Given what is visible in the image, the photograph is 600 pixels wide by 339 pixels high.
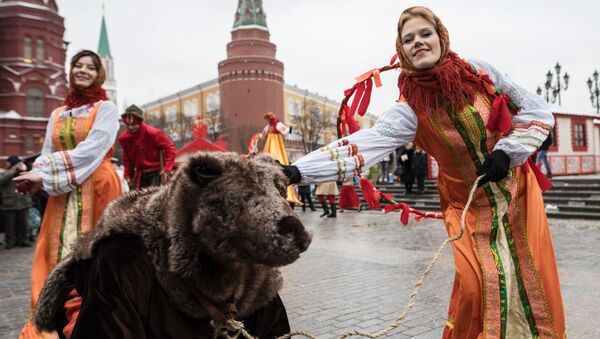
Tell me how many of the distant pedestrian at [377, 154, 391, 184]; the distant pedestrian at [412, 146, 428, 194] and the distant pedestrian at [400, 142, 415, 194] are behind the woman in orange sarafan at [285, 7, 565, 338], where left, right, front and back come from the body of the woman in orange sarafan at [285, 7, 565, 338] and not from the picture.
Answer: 3

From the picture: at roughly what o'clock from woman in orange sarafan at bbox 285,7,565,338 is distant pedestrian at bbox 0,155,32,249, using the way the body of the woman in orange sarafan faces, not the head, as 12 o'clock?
The distant pedestrian is roughly at 4 o'clock from the woman in orange sarafan.

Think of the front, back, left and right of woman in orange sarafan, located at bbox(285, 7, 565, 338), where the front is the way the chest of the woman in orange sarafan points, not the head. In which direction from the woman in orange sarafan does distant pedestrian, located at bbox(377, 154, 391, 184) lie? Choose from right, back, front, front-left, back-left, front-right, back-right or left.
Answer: back

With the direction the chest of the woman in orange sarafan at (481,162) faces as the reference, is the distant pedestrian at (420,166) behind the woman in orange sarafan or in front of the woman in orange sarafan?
behind

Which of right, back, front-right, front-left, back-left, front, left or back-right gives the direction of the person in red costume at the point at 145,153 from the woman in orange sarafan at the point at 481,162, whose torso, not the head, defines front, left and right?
back-right

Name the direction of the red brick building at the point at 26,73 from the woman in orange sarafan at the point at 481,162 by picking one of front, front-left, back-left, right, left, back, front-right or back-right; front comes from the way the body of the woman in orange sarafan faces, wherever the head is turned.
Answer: back-right

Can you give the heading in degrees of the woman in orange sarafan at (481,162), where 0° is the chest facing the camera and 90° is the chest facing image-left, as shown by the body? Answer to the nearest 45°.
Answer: approximately 0°

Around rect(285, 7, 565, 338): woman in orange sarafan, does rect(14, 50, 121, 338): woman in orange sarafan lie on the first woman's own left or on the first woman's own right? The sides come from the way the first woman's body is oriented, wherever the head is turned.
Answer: on the first woman's own right

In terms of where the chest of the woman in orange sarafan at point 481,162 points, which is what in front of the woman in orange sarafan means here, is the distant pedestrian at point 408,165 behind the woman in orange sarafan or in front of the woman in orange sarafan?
behind

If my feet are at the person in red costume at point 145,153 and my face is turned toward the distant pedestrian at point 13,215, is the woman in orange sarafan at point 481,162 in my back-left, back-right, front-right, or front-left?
back-left
